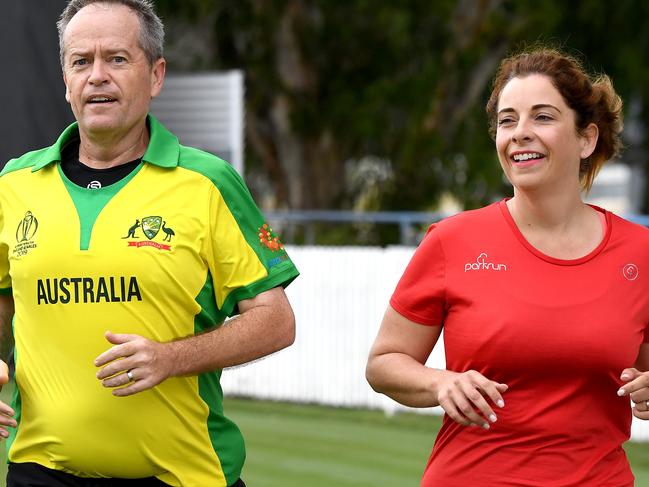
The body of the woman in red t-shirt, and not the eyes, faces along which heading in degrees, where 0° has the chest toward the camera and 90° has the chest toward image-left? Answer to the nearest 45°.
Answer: approximately 0°

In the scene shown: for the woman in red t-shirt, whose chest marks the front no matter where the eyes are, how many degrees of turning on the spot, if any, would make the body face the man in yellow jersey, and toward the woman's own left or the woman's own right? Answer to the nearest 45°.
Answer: approximately 90° to the woman's own right

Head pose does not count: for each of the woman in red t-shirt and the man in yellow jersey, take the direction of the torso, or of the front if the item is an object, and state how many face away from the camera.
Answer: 0

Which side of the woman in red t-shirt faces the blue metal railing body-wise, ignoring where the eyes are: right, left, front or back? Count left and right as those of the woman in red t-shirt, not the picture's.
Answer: back

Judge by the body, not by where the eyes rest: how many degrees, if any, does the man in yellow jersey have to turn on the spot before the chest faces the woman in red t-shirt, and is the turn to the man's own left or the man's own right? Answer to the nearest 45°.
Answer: approximately 135° to the man's own left
